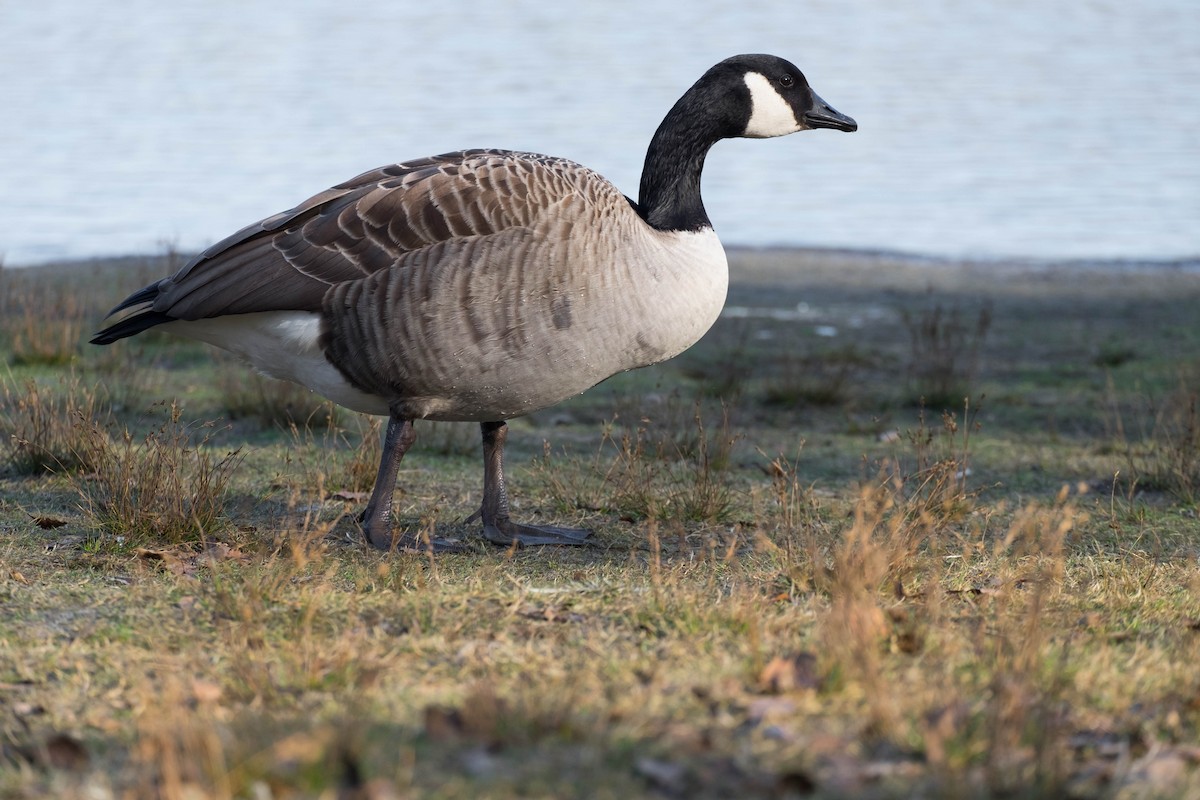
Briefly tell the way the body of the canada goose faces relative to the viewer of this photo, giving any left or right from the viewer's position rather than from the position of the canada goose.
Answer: facing to the right of the viewer

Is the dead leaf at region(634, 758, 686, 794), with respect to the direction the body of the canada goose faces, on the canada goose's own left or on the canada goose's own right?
on the canada goose's own right

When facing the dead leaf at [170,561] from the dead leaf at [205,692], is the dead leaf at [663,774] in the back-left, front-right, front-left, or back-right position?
back-right

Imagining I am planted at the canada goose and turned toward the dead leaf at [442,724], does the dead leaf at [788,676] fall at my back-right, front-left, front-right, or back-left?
front-left

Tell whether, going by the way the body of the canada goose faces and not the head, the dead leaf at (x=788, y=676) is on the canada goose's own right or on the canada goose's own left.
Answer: on the canada goose's own right

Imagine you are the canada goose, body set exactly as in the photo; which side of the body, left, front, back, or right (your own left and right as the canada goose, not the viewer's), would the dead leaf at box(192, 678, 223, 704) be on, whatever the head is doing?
right

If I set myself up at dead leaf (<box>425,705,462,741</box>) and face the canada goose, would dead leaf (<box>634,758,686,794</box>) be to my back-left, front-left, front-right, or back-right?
back-right

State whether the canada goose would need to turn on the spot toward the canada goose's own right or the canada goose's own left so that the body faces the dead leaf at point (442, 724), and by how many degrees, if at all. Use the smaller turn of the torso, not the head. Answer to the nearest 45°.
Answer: approximately 90° to the canada goose's own right

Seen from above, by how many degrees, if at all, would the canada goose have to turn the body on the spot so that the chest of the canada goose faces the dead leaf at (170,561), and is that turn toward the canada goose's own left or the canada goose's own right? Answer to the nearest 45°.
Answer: approximately 180°
